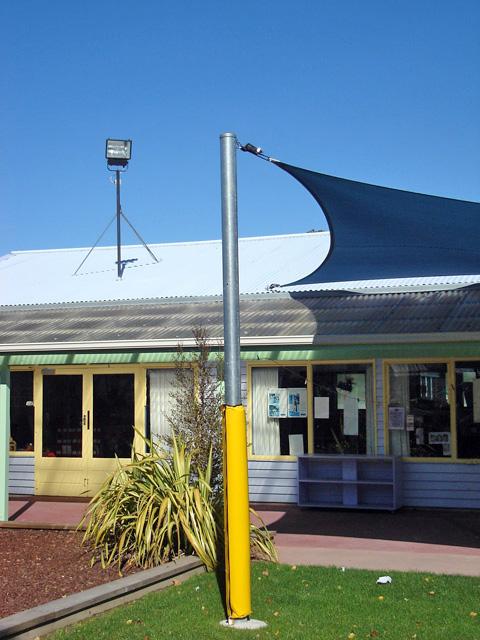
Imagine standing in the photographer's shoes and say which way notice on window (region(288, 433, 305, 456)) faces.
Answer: facing the viewer

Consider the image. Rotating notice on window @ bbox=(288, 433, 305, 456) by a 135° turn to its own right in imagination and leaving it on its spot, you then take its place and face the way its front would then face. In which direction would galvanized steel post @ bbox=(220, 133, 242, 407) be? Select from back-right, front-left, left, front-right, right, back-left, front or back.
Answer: back-left

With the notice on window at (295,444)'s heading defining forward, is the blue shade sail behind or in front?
in front

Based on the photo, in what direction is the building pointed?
toward the camera

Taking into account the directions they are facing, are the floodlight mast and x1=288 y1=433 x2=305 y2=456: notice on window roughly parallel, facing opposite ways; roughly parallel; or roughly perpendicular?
roughly parallel

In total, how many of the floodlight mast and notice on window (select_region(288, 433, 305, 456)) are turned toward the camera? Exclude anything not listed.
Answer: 2

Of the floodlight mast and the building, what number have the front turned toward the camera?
2

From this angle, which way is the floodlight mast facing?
toward the camera

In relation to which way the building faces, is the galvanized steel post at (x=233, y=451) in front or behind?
in front
